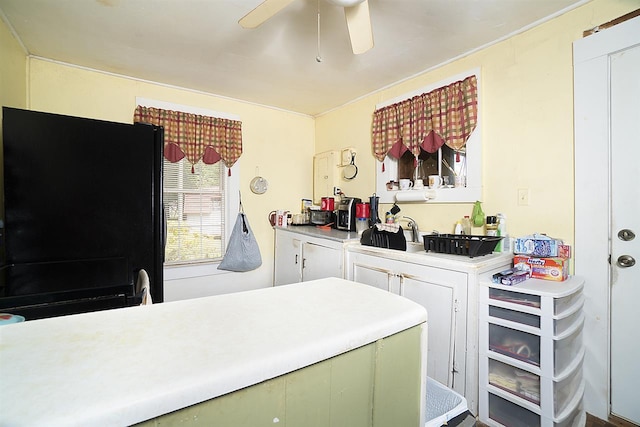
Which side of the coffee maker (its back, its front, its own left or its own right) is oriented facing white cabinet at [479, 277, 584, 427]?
left

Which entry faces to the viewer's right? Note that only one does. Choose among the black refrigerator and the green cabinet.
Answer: the black refrigerator

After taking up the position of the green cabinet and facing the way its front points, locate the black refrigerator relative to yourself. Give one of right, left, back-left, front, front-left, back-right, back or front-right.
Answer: back-right

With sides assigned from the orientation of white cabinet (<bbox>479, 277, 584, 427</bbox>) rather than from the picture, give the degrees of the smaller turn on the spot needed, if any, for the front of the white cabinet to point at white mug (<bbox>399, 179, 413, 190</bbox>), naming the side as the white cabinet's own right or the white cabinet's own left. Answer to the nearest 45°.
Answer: approximately 180°

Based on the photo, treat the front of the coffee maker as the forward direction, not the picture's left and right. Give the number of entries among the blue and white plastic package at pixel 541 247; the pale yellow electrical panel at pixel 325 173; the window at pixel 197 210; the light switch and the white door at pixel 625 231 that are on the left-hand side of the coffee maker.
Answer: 3

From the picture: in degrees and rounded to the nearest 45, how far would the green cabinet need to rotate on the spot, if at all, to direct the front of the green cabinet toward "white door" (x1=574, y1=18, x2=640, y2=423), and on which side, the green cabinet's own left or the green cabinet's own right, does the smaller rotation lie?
approximately 135° to the green cabinet's own left

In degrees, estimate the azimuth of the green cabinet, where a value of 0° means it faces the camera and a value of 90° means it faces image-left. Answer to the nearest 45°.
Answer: approximately 0°
